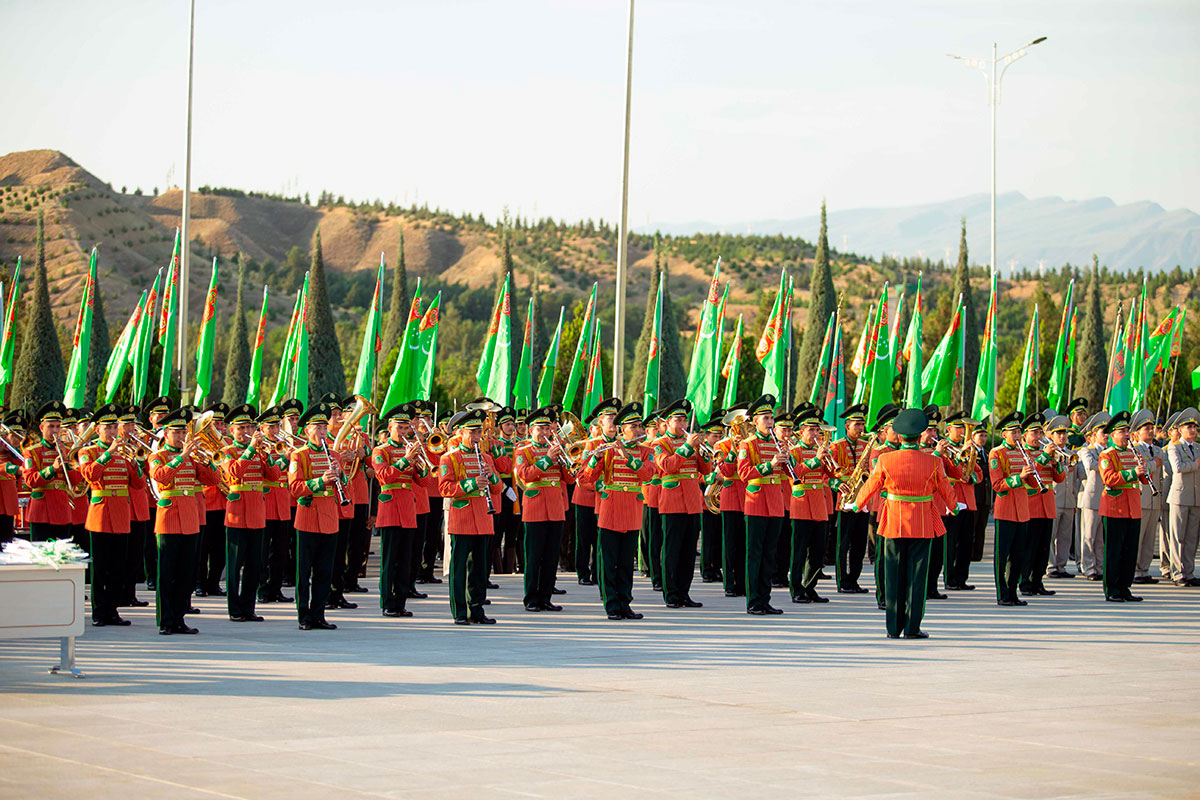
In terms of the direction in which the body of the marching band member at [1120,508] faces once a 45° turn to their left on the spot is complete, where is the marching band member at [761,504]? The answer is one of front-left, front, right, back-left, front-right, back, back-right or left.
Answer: back-right

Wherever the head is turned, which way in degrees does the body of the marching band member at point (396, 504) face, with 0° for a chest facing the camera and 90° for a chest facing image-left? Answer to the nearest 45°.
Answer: approximately 315°

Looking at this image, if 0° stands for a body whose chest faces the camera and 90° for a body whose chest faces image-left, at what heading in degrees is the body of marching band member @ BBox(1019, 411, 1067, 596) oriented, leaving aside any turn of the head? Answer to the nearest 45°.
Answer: approximately 315°

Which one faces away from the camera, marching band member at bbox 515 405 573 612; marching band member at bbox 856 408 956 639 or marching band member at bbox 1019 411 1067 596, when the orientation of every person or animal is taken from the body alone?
marching band member at bbox 856 408 956 639

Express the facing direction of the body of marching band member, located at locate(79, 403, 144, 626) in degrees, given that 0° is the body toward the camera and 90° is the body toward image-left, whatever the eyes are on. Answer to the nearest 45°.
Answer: approximately 315°

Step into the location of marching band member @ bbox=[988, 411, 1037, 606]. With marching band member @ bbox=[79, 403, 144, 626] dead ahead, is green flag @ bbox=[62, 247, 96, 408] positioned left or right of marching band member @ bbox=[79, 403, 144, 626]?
right

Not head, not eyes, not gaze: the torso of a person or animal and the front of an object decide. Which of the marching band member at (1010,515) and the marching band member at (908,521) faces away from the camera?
the marching band member at (908,521)

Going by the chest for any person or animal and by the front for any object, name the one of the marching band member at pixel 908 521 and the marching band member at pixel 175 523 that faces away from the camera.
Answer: the marching band member at pixel 908 521

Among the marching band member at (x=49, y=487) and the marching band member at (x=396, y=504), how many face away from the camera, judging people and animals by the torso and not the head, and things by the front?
0

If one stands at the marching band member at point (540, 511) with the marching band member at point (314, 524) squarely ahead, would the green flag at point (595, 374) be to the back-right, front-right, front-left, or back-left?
back-right

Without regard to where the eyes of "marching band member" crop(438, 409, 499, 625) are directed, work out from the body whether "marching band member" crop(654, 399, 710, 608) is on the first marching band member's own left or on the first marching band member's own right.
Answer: on the first marching band member's own left

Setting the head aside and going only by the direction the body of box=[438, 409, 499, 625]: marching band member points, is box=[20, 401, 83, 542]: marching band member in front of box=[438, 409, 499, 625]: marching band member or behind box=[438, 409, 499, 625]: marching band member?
behind

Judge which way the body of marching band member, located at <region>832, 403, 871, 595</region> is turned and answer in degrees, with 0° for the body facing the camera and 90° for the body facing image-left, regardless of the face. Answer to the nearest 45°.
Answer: approximately 315°

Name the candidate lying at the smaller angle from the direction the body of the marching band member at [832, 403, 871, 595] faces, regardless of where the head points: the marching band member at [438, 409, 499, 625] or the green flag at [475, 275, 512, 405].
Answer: the marching band member

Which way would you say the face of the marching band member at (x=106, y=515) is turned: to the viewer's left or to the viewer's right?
to the viewer's right
